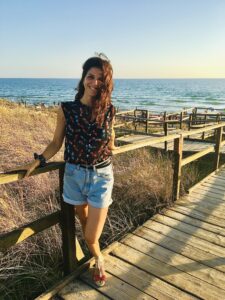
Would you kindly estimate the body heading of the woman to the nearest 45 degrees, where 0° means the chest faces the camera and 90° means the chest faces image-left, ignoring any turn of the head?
approximately 0°
